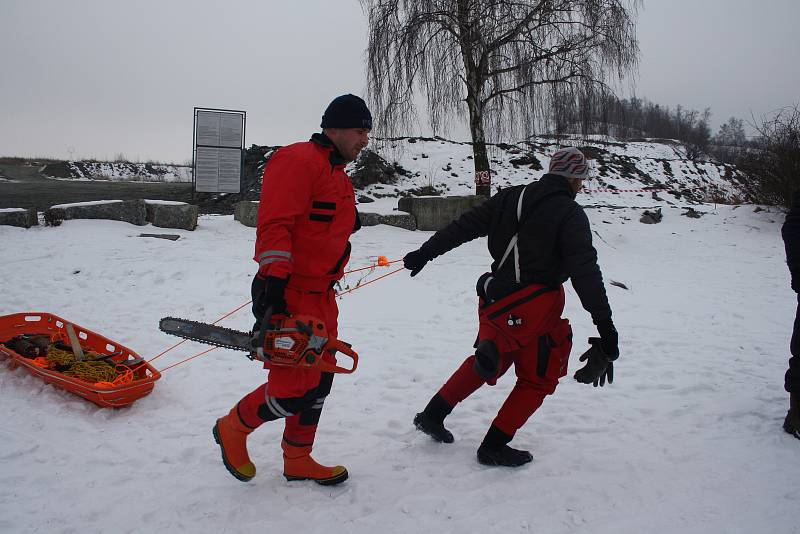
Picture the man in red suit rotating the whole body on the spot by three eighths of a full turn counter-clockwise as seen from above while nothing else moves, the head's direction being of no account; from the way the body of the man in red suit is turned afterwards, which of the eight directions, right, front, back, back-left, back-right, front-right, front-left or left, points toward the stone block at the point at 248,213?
front-right

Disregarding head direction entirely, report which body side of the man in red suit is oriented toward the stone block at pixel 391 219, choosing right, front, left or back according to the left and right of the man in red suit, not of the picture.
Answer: left

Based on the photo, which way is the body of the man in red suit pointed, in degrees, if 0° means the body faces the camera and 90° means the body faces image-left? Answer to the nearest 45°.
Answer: approximately 270°

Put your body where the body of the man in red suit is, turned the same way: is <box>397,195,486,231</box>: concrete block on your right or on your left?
on your left

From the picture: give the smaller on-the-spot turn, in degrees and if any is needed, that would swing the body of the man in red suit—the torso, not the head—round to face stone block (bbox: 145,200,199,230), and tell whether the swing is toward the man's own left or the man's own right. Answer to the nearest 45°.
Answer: approximately 90° to the man's own left

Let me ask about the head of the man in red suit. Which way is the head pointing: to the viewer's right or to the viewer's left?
to the viewer's right
